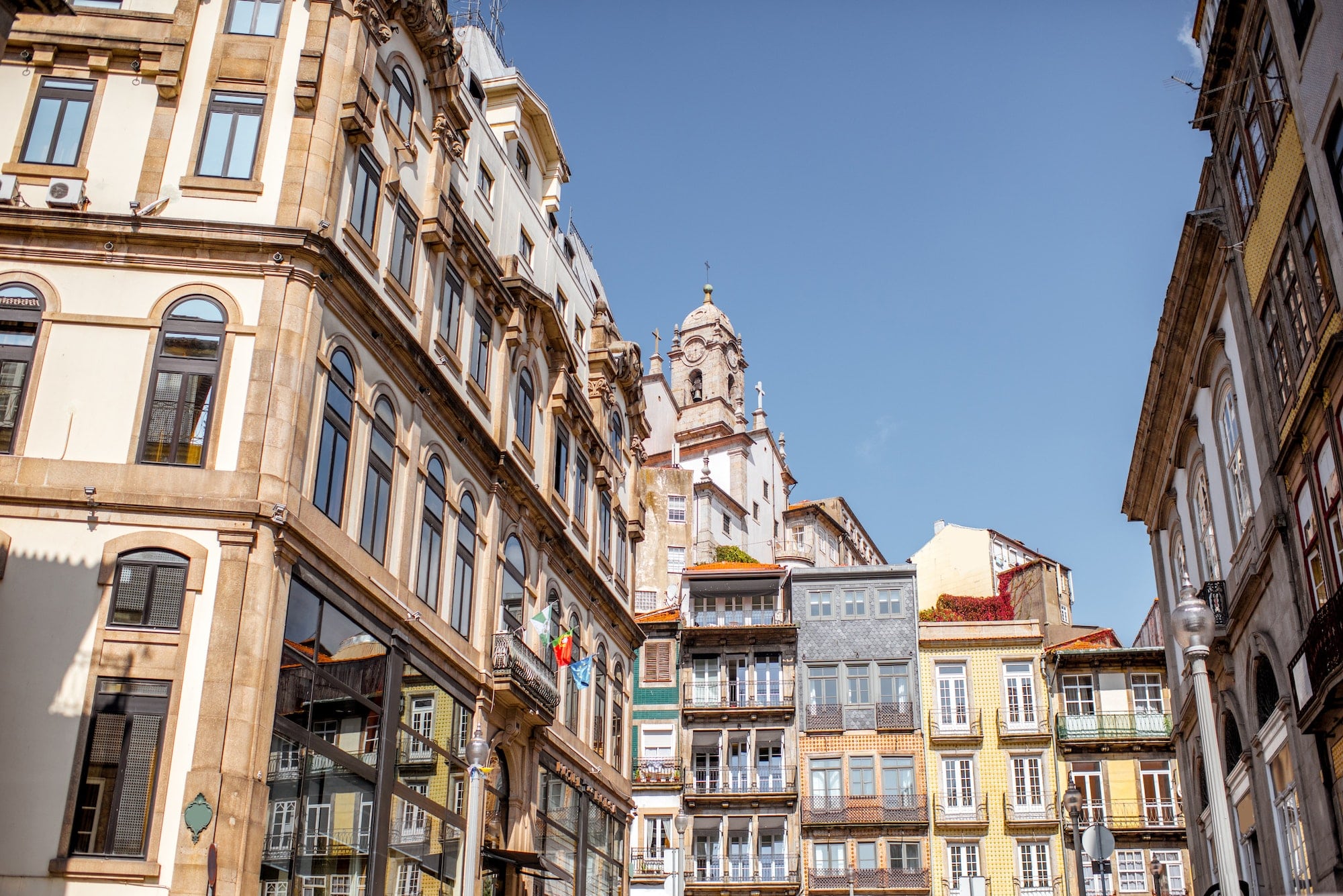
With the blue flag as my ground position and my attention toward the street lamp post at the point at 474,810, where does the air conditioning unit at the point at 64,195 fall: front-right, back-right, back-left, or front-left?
front-right

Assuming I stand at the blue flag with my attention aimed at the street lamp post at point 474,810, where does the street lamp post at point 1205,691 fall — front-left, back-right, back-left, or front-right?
front-left

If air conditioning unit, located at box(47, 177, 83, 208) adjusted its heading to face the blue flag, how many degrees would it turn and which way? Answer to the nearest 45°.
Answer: approximately 135° to its left

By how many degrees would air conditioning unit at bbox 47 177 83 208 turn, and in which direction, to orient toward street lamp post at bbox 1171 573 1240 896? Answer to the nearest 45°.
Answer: approximately 45° to its left

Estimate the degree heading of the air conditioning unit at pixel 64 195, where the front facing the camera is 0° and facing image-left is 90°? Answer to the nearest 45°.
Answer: approximately 0°
